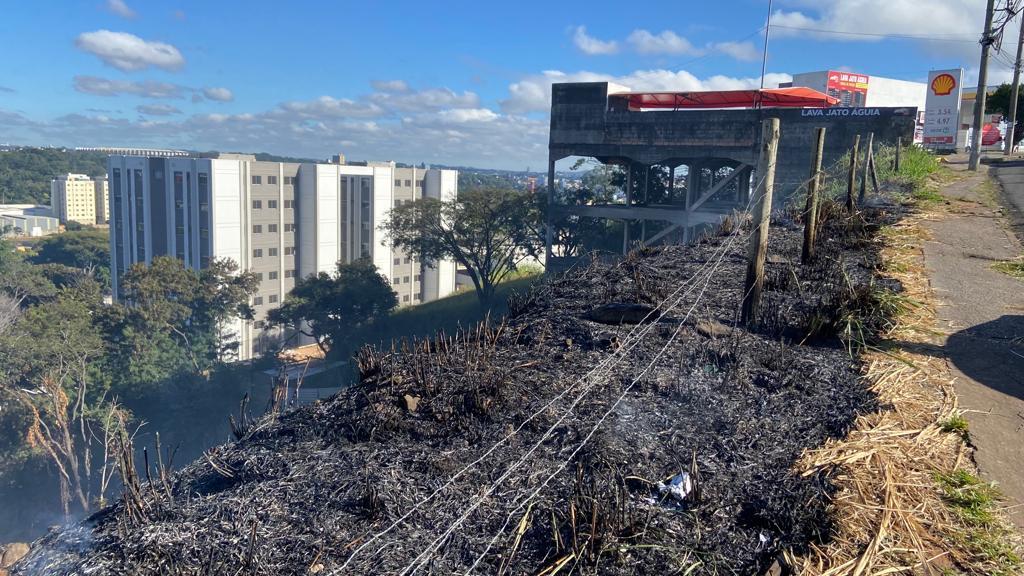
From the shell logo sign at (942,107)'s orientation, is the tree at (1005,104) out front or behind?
behind

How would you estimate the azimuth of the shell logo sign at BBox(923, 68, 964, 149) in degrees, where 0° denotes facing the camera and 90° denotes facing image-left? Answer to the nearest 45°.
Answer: approximately 0°

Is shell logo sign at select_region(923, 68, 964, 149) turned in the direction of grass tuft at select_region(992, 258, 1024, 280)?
yes

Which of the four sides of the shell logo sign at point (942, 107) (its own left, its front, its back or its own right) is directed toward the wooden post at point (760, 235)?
front

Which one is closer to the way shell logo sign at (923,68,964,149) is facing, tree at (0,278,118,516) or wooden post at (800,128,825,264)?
the wooden post

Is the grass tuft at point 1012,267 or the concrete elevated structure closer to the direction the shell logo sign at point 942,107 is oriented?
the grass tuft

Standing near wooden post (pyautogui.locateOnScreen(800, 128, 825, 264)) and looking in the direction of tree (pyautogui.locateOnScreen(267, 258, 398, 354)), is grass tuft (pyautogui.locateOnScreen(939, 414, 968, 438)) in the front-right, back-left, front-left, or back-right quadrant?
back-left

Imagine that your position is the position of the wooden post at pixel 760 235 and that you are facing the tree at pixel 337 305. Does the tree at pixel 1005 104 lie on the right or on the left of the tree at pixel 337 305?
right

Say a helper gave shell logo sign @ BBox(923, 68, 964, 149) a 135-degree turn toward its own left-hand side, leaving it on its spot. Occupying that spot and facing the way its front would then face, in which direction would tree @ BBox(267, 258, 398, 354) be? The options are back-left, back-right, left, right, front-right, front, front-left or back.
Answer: back-left

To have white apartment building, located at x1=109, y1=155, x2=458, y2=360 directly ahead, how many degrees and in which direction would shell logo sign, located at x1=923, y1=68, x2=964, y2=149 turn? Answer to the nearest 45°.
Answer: approximately 90° to its right

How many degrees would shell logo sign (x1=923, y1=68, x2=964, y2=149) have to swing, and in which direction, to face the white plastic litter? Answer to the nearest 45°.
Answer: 0° — it already faces it

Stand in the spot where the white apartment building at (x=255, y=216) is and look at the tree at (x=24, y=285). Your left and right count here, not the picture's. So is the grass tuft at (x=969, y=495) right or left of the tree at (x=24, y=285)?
left

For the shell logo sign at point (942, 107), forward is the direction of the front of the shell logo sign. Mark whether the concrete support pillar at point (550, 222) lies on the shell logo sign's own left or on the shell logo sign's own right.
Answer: on the shell logo sign's own right

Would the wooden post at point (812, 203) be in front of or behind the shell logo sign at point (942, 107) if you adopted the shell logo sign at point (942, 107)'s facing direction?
in front

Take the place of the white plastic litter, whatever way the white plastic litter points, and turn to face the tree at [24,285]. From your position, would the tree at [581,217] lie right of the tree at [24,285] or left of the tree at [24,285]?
right

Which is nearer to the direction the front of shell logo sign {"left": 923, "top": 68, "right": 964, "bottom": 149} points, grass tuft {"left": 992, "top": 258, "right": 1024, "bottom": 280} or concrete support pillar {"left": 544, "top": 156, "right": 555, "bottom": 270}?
the grass tuft

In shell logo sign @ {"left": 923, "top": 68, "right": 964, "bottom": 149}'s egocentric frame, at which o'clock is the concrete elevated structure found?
The concrete elevated structure is roughly at 2 o'clock from the shell logo sign.
